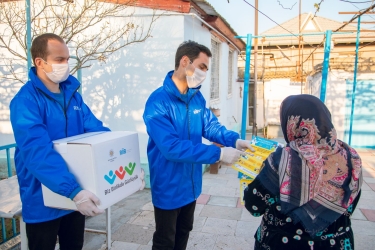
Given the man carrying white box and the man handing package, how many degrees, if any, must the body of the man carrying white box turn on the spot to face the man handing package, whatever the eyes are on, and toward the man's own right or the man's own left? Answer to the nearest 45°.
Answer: approximately 45° to the man's own left

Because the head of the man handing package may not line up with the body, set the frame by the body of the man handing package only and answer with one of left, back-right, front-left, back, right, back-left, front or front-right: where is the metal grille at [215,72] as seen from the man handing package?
back-left

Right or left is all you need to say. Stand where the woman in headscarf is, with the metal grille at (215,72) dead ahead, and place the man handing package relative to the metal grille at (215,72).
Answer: left

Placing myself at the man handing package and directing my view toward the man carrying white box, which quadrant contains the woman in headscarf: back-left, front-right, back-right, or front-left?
back-left

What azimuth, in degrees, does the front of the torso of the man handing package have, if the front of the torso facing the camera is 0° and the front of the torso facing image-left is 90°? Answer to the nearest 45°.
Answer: approximately 315°

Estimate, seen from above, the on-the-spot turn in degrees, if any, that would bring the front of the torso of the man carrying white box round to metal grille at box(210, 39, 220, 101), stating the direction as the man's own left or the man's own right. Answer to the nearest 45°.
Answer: approximately 90° to the man's own left

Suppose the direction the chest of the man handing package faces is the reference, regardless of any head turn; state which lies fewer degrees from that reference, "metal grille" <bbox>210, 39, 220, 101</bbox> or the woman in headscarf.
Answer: the woman in headscarf

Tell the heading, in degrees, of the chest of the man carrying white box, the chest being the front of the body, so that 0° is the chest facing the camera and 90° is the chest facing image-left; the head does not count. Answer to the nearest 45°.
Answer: approximately 315°

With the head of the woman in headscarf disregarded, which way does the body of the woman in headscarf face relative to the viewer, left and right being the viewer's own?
facing away from the viewer and to the left of the viewer
